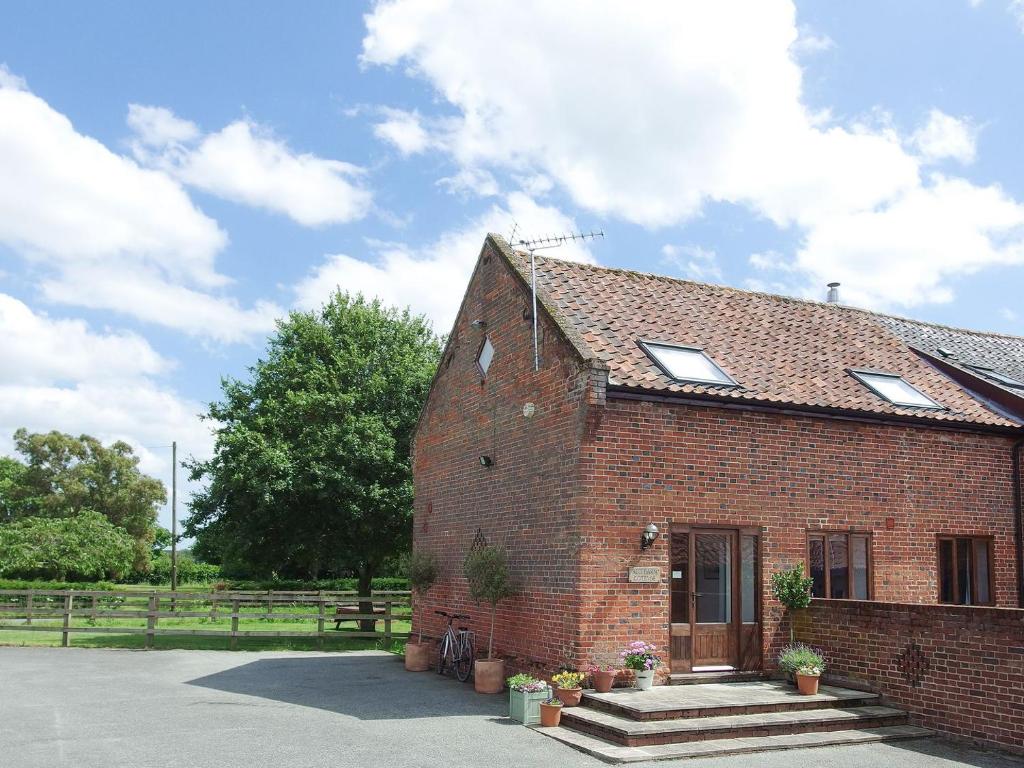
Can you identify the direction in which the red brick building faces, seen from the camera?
facing the viewer and to the right of the viewer

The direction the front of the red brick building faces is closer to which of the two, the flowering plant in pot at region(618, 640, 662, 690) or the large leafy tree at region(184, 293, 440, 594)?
the flowering plant in pot

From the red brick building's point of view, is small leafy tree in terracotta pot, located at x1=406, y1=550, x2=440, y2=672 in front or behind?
behind

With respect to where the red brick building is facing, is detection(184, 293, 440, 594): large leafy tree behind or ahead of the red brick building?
behind

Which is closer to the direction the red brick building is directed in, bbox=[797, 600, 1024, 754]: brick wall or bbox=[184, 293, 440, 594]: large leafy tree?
the brick wall

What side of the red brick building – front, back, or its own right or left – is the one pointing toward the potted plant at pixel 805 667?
front

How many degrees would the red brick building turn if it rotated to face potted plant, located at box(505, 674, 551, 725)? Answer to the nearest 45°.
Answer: approximately 90° to its right

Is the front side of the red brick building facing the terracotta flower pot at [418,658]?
no
